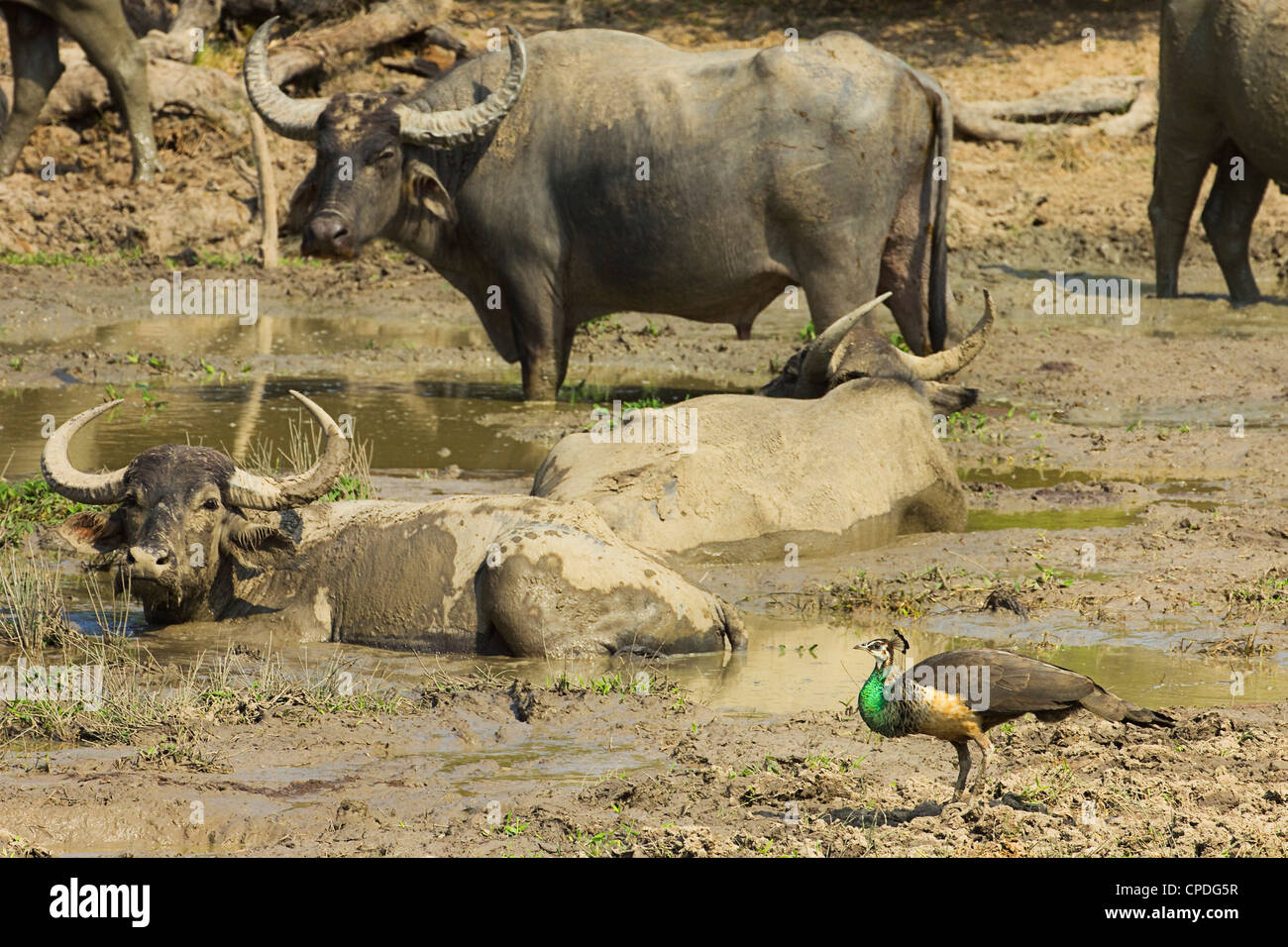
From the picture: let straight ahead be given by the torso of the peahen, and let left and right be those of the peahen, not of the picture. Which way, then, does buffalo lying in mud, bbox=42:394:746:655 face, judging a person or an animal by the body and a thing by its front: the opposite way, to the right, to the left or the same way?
the same way

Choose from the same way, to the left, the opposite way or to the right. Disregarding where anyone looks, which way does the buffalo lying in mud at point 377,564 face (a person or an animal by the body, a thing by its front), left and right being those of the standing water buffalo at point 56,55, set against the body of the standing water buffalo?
the same way

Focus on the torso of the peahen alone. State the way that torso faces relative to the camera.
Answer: to the viewer's left

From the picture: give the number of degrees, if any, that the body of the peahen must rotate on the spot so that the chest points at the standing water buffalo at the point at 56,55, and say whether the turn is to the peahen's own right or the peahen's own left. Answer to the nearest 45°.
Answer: approximately 45° to the peahen's own right

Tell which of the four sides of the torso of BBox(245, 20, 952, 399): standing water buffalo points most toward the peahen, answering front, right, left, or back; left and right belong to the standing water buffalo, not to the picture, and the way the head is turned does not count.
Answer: left

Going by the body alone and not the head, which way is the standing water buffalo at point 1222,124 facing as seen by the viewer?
to the viewer's right

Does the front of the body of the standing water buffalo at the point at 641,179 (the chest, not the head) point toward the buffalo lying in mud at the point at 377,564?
no

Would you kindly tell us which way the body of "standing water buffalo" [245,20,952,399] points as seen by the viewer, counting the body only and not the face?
to the viewer's left

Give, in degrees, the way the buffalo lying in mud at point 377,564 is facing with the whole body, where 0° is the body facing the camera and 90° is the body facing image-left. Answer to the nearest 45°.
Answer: approximately 90°

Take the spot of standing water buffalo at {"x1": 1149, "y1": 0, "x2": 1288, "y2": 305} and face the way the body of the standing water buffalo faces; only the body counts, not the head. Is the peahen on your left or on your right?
on your right
